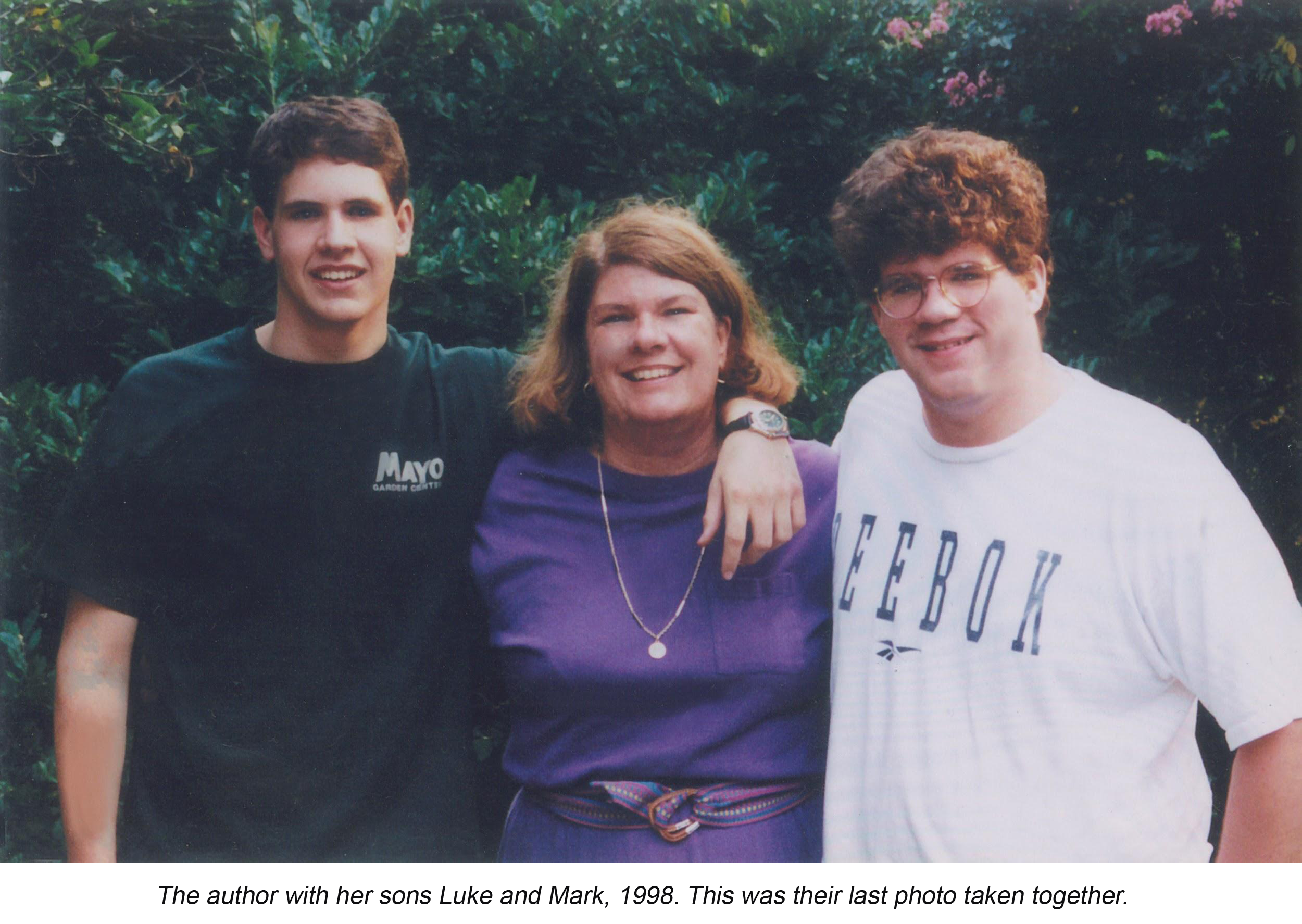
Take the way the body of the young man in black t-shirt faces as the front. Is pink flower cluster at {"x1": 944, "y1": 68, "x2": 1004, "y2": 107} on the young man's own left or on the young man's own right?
on the young man's own left

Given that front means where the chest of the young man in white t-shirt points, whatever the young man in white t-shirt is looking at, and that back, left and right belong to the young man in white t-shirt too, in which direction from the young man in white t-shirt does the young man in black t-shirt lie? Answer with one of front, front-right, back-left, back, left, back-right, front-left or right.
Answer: front-right

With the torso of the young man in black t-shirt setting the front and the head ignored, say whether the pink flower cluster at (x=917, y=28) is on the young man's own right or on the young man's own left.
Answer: on the young man's own left

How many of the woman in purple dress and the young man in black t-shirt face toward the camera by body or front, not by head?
2

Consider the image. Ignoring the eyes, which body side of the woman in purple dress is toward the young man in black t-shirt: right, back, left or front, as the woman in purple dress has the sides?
right

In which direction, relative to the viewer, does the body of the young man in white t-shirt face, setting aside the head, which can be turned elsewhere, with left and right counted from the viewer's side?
facing the viewer and to the left of the viewer
